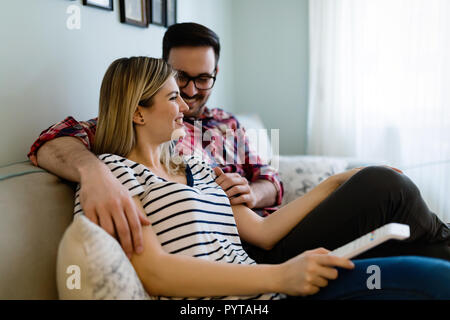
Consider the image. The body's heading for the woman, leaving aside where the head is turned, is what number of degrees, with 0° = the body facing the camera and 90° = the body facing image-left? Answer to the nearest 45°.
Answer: approximately 270°

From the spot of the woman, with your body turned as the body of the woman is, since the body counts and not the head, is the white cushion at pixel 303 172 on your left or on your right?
on your left

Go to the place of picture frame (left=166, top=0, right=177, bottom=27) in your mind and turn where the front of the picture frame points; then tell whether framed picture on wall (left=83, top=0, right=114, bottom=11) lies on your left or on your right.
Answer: on your right

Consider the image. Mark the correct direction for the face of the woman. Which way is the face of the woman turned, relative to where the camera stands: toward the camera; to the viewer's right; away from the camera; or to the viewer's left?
to the viewer's right

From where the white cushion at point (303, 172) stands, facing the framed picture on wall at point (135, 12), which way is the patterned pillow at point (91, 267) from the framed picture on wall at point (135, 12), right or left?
left

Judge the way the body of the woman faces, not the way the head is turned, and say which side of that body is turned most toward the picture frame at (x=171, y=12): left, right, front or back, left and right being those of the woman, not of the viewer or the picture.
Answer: left

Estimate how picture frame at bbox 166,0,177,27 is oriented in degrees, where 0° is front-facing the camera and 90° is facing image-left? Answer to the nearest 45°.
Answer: approximately 315°

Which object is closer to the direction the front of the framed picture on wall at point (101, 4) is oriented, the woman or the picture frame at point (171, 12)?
the woman
